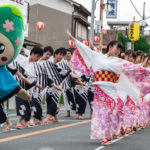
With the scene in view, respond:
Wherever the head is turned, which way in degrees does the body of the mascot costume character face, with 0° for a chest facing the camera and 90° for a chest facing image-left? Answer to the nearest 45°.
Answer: approximately 45°
